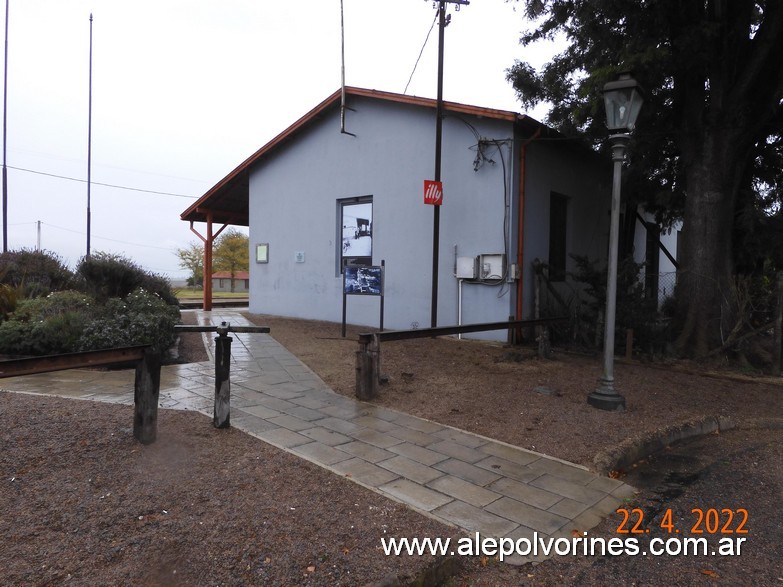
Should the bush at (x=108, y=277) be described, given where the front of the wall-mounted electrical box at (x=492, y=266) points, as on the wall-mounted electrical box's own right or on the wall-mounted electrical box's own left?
on the wall-mounted electrical box's own right

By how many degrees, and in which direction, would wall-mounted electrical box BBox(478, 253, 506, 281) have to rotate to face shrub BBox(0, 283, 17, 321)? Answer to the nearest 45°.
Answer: approximately 90° to its right

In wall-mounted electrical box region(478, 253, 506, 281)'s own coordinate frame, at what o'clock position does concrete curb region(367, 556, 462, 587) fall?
The concrete curb is roughly at 12 o'clock from the wall-mounted electrical box.

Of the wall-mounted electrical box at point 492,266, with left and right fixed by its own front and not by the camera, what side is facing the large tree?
left

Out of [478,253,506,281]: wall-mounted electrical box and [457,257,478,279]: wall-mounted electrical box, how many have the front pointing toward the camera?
2

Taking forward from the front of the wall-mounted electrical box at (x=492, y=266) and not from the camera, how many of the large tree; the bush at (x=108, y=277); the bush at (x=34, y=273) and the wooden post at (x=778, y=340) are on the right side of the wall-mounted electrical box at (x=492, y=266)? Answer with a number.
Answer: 2

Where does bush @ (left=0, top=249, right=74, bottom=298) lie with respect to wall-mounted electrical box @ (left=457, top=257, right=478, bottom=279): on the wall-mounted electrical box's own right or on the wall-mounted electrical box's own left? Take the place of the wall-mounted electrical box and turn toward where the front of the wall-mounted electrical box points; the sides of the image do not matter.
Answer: on the wall-mounted electrical box's own right

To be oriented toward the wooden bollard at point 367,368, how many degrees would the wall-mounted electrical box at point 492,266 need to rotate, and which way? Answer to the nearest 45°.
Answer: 0° — it already faces it

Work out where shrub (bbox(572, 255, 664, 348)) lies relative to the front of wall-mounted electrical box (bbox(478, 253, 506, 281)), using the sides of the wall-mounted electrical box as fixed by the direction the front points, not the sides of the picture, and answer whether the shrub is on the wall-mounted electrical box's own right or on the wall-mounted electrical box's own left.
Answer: on the wall-mounted electrical box's own left

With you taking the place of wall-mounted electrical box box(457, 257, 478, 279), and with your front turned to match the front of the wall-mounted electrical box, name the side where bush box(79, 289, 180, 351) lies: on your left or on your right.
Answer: on your right

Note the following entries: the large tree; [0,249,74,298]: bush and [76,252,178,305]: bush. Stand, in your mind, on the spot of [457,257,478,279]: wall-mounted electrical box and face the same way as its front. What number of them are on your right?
2

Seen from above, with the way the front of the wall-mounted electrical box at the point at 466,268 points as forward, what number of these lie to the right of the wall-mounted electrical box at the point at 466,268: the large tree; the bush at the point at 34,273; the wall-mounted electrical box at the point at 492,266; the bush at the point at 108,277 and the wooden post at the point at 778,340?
2
